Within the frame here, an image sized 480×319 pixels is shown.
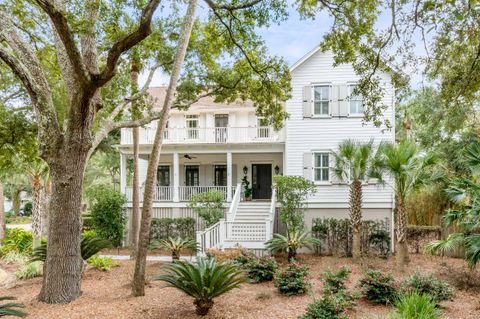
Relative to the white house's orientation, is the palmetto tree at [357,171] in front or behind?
in front

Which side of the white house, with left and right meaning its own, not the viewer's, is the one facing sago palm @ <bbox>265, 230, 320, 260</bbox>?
front

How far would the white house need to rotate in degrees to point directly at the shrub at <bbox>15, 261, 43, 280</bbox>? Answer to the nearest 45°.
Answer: approximately 45° to its right

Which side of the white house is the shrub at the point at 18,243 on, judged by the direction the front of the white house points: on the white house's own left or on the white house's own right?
on the white house's own right

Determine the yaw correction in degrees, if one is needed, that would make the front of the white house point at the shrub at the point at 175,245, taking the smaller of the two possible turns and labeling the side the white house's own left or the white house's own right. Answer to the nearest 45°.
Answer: approximately 45° to the white house's own right

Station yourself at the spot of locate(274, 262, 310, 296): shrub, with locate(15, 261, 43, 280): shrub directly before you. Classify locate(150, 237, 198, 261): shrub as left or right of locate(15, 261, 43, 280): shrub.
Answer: right

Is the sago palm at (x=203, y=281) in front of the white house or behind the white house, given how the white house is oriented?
in front

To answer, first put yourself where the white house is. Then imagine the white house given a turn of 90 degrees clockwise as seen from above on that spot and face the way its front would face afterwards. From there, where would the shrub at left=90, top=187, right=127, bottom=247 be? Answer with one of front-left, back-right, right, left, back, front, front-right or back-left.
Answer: front

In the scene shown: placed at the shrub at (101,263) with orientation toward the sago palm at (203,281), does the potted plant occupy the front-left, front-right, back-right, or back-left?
back-left

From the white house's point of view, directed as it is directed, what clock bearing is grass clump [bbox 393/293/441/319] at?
The grass clump is roughly at 12 o'clock from the white house.

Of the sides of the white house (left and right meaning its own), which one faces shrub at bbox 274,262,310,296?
front

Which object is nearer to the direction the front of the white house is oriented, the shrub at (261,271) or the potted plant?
the shrub

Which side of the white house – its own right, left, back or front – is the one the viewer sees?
front
